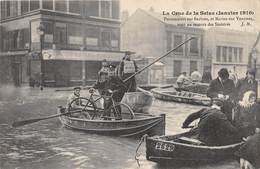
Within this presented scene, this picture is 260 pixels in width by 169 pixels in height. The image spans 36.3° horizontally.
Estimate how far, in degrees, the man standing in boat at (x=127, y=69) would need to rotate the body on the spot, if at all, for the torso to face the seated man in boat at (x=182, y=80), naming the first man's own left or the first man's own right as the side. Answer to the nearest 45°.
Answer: approximately 135° to the first man's own left

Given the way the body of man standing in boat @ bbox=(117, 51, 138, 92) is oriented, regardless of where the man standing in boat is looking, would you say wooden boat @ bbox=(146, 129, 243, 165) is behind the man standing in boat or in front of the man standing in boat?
in front

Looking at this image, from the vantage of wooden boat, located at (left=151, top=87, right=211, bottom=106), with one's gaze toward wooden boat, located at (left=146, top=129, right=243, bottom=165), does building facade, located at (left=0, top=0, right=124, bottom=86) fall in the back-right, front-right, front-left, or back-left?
back-right

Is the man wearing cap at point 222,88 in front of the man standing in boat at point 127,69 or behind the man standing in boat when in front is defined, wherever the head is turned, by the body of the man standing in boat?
in front

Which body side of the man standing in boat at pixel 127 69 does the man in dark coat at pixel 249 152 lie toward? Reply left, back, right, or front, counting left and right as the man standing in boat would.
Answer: front

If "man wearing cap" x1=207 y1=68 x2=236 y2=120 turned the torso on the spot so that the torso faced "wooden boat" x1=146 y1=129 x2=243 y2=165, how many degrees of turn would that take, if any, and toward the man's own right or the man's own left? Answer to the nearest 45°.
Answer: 0° — they already face it
